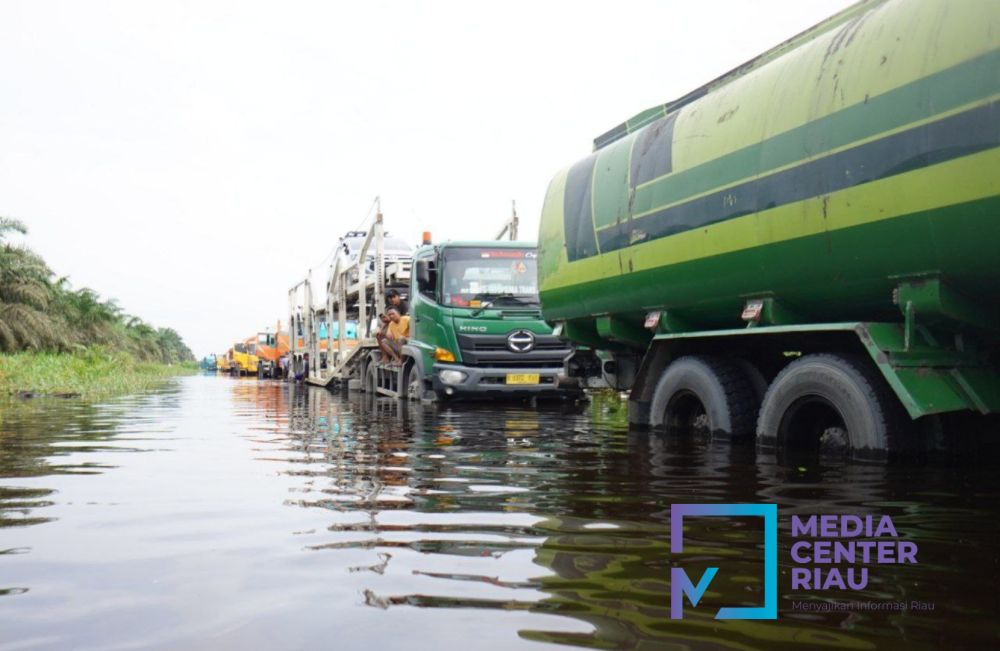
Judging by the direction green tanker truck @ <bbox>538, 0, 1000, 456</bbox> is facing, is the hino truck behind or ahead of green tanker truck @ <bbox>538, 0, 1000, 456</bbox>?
behind

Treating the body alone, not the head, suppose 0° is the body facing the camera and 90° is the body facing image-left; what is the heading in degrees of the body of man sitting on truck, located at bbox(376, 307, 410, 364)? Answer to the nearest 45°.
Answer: approximately 45°

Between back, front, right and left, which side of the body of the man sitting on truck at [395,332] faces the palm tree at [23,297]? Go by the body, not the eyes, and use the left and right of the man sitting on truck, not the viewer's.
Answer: right

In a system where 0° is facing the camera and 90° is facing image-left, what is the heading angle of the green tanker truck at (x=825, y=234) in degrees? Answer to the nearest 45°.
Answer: approximately 315°

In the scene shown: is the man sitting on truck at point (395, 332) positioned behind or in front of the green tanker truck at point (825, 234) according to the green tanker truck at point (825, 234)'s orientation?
behind

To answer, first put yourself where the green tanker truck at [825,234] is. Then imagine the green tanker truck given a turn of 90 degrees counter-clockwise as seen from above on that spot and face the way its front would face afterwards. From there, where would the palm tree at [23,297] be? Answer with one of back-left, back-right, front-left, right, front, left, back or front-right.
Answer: left
